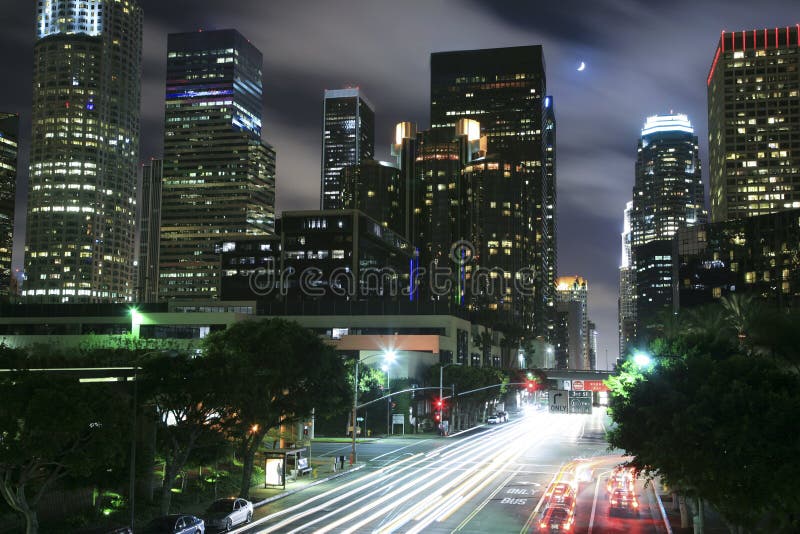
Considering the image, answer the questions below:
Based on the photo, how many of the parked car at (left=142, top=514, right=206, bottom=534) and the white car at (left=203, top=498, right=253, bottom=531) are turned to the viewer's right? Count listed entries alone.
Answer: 0

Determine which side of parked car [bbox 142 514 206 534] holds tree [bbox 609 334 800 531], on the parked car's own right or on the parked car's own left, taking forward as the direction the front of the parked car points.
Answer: on the parked car's own left

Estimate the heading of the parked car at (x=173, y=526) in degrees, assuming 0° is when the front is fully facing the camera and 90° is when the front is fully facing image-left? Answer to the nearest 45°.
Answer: approximately 45°

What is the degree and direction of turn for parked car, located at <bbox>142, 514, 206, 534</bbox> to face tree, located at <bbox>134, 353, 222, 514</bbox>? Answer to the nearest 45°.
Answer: approximately 135° to its right

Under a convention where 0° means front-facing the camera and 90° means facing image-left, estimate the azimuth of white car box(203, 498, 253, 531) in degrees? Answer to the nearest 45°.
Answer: approximately 45°

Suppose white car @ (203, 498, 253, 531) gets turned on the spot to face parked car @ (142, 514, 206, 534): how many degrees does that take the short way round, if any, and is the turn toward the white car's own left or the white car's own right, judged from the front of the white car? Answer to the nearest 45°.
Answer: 0° — it already faces it

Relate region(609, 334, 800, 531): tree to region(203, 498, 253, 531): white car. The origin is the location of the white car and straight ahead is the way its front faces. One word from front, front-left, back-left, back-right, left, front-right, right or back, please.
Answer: left
